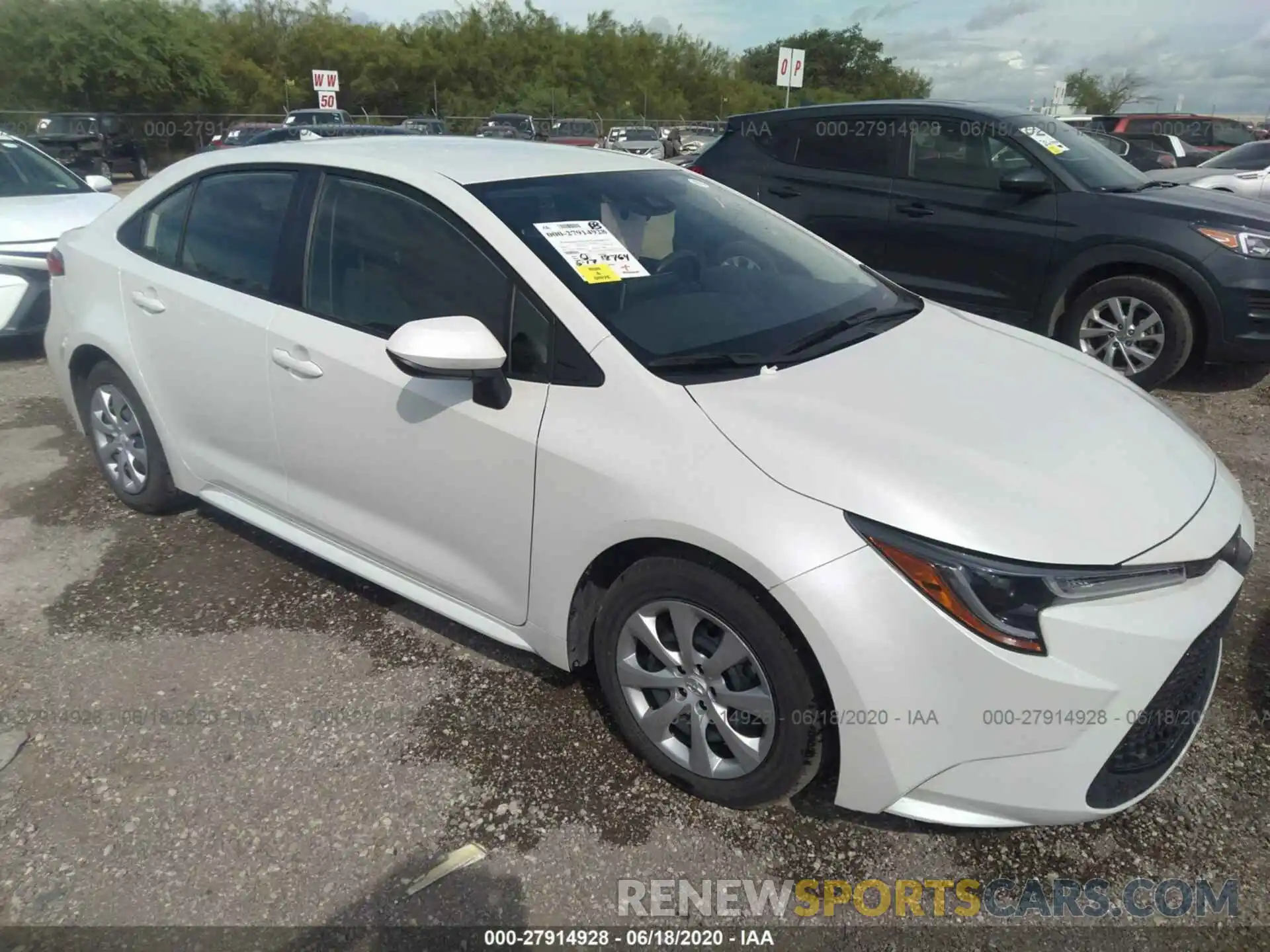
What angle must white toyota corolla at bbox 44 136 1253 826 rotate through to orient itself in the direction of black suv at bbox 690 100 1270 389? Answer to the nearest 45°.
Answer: approximately 90° to its left

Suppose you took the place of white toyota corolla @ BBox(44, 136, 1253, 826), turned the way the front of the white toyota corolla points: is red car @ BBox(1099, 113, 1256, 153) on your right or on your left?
on your left

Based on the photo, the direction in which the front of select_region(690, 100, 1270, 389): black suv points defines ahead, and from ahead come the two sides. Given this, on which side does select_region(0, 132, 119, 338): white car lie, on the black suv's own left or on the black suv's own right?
on the black suv's own right

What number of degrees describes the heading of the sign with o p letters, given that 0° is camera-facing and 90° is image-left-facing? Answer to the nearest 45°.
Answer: approximately 0°

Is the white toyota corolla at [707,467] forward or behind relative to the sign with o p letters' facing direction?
forward

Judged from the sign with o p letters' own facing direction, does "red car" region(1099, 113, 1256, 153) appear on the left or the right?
on its left

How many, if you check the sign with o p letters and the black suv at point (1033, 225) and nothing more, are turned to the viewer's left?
0

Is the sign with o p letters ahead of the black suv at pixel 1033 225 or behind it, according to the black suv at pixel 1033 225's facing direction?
behind

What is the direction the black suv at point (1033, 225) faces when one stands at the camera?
facing the viewer and to the right of the viewer

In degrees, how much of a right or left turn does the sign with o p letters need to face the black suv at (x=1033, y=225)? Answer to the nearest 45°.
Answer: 0° — it already faces it
